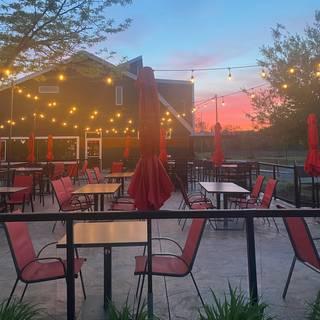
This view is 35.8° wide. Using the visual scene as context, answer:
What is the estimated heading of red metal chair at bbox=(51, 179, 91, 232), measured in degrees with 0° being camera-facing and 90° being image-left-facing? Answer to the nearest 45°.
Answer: approximately 270°

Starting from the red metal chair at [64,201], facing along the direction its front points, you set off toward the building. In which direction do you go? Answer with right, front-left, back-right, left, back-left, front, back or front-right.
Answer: left

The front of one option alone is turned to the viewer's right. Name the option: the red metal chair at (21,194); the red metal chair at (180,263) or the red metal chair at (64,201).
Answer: the red metal chair at (64,201)

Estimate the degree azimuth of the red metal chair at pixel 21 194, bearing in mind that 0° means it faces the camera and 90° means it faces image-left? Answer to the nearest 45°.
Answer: approximately 45°

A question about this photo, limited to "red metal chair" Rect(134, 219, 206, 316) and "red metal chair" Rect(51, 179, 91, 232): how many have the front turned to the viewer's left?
1

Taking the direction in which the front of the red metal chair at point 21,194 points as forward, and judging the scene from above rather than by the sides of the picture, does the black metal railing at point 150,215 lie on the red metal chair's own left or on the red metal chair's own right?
on the red metal chair's own left

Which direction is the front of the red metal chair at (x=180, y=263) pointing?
to the viewer's left

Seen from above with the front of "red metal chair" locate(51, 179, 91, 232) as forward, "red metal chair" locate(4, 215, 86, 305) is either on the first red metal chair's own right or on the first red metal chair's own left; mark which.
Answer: on the first red metal chair's own right

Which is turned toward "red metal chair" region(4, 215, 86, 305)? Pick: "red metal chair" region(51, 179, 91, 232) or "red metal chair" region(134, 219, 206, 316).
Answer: "red metal chair" region(134, 219, 206, 316)

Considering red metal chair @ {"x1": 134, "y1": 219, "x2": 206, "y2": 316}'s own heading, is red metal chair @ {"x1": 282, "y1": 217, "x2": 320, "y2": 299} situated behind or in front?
behind
